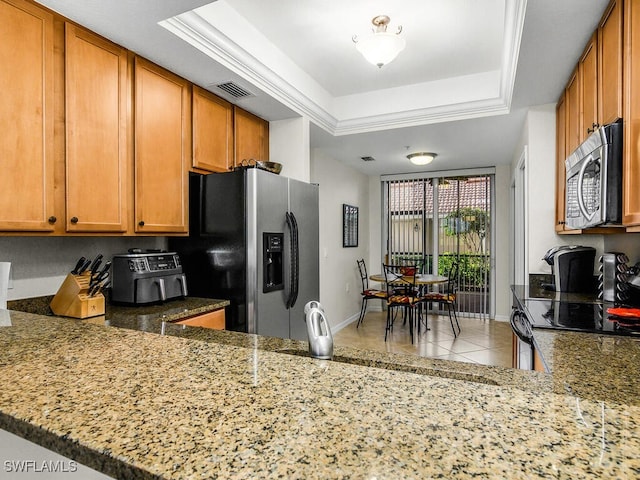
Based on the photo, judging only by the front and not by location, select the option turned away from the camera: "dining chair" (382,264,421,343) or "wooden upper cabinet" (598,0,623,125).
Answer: the dining chair

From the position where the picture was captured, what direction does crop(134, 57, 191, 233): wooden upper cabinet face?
facing the viewer and to the right of the viewer

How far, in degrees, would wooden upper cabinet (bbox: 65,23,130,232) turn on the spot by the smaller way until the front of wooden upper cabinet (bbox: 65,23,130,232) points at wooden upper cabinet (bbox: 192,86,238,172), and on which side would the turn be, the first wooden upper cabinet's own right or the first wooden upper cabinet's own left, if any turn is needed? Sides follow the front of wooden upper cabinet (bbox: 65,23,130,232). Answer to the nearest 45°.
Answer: approximately 90° to the first wooden upper cabinet's own left

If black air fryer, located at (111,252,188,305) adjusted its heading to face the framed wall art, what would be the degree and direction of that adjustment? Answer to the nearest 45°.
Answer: approximately 90° to its left

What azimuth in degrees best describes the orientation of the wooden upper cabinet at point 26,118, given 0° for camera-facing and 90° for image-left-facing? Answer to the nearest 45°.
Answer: approximately 315°

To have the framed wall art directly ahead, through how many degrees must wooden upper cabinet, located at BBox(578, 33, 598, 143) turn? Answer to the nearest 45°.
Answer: approximately 45° to its right

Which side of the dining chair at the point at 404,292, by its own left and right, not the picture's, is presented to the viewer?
back

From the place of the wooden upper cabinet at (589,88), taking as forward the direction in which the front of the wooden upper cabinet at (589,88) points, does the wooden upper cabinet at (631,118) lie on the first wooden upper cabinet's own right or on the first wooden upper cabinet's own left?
on the first wooden upper cabinet's own left

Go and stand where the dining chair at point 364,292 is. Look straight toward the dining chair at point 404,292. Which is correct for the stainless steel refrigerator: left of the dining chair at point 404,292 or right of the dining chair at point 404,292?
right

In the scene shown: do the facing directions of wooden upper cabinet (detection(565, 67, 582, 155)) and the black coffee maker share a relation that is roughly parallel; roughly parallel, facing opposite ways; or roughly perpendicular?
roughly parallel

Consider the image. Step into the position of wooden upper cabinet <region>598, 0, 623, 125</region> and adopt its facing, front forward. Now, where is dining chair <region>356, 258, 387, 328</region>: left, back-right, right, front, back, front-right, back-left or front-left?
front-right

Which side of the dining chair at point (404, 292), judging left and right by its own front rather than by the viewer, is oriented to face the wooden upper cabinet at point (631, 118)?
back

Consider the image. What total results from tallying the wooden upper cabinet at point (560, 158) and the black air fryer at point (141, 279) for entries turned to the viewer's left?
1

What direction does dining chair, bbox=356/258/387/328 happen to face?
to the viewer's right

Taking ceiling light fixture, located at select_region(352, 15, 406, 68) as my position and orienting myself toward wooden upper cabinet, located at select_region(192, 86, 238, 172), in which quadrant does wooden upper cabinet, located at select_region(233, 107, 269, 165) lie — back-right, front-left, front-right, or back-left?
front-right

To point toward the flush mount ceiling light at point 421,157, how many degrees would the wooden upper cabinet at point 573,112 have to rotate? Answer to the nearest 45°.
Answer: approximately 45° to its right

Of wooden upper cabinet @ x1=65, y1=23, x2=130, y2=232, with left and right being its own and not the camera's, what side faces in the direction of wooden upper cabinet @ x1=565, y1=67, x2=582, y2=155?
front

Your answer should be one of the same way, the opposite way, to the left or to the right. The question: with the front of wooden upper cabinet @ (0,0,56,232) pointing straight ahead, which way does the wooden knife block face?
the same way

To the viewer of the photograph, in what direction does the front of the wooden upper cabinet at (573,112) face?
facing to the left of the viewer

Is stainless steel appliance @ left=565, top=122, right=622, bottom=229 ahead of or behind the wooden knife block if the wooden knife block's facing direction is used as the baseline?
ahead

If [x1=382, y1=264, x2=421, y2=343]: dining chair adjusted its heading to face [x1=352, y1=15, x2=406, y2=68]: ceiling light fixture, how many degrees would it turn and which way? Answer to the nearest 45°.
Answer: approximately 180°

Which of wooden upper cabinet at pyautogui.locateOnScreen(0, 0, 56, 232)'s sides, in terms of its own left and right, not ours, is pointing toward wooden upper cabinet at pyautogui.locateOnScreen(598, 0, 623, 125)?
front
